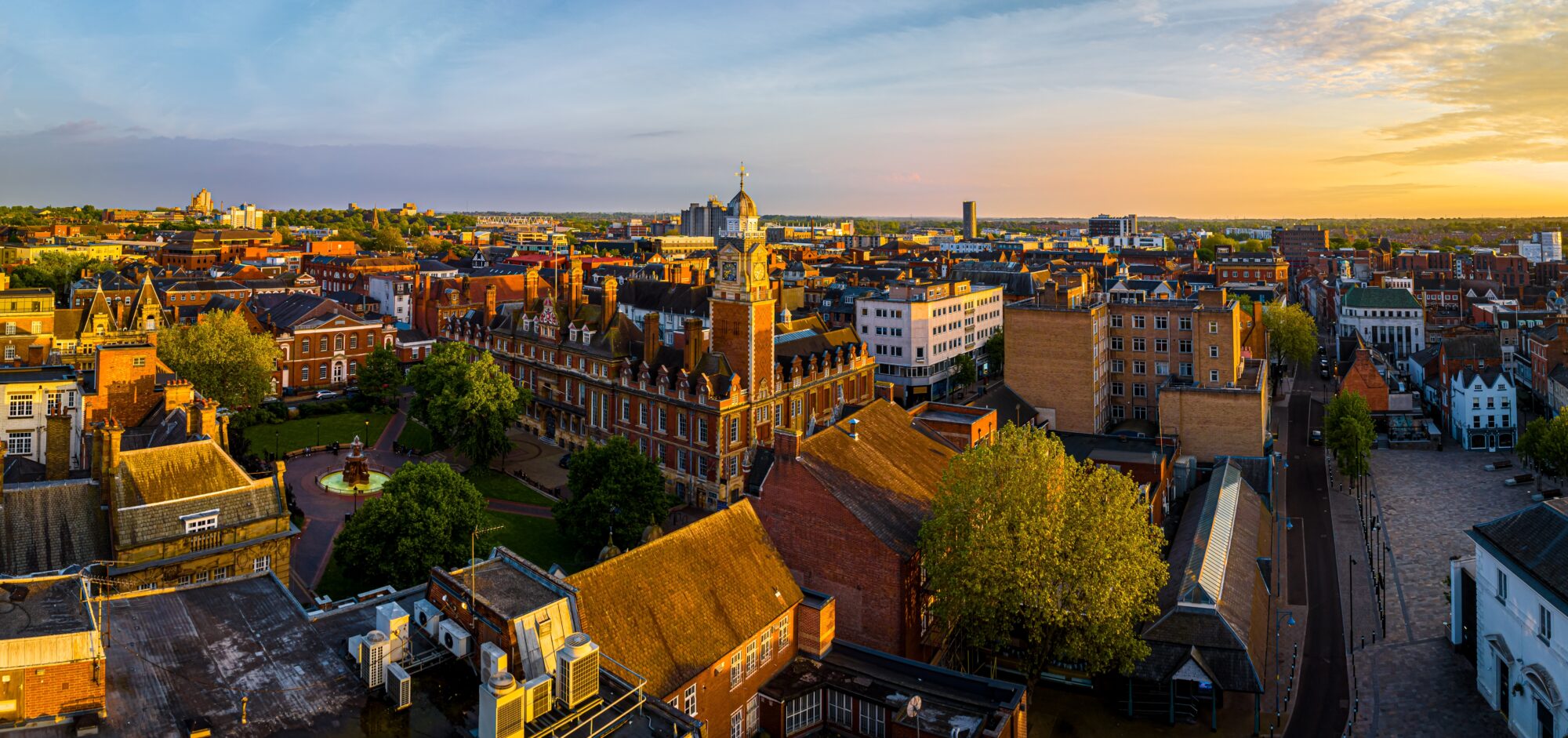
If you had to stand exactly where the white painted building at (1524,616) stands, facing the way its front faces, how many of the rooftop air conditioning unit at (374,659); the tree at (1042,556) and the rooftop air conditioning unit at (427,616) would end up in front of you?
3

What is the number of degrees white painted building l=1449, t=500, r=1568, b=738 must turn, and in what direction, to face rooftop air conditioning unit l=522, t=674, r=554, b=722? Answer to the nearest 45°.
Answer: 0° — it already faces it

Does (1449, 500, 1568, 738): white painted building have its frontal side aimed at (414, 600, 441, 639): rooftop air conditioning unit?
yes

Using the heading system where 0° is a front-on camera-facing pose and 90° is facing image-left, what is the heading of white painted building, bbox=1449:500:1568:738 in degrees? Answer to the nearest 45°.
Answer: approximately 45°

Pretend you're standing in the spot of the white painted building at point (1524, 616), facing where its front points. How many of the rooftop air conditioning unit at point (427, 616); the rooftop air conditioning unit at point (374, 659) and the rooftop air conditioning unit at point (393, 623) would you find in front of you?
3

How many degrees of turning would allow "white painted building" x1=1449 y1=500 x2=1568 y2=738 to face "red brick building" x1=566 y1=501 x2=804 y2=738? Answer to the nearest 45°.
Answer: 0° — it already faces it

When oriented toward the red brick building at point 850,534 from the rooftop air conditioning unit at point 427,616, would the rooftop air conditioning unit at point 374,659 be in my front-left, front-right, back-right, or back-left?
back-right

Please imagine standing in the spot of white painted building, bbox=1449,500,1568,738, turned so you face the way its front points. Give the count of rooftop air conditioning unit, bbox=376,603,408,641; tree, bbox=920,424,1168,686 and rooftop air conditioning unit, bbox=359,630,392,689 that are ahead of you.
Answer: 3
